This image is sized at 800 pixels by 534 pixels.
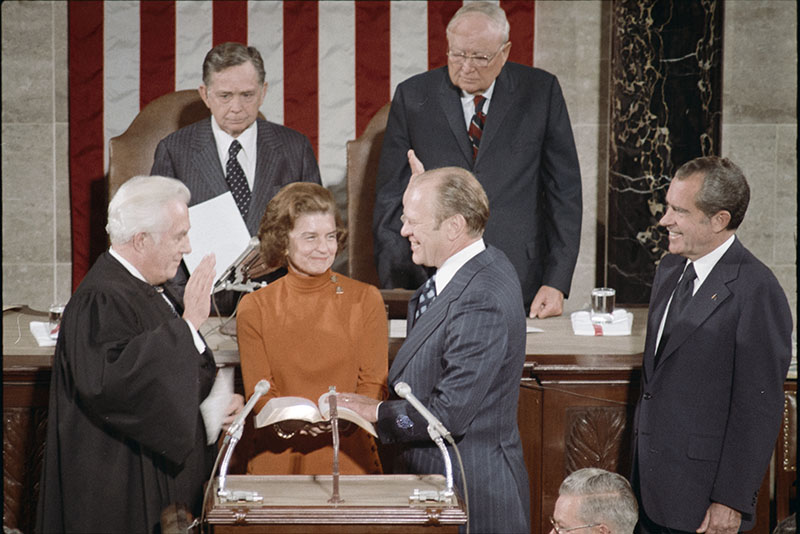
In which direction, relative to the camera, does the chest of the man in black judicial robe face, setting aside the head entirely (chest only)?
to the viewer's right

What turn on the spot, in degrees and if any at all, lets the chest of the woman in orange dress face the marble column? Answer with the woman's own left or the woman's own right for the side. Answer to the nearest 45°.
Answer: approximately 135° to the woman's own left

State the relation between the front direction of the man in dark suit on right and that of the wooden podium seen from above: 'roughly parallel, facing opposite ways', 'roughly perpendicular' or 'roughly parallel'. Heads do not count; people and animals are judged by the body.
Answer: roughly perpendicular

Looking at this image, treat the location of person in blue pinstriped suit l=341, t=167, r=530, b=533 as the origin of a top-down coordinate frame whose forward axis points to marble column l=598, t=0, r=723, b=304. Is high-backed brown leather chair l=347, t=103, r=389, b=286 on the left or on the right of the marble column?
left

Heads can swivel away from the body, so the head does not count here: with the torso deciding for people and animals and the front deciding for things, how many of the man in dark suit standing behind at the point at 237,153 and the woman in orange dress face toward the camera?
2

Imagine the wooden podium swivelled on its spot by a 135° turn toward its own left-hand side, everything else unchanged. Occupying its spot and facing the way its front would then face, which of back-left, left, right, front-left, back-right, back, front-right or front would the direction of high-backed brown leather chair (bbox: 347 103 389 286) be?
front-left

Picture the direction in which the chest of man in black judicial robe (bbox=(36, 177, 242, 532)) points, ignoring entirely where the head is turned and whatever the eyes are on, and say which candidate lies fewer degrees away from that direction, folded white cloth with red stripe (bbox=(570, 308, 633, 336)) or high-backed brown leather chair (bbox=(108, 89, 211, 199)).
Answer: the folded white cloth with red stripe

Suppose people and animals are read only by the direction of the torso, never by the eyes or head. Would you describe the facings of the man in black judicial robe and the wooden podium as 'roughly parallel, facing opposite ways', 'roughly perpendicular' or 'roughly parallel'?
roughly perpendicular

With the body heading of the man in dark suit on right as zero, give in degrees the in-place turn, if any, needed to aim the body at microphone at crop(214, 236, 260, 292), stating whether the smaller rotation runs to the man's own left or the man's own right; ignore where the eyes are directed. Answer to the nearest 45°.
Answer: approximately 45° to the man's own right

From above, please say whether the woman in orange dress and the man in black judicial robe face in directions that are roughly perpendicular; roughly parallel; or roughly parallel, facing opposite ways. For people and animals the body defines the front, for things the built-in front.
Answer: roughly perpendicular

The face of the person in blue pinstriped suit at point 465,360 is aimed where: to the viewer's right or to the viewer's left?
to the viewer's left

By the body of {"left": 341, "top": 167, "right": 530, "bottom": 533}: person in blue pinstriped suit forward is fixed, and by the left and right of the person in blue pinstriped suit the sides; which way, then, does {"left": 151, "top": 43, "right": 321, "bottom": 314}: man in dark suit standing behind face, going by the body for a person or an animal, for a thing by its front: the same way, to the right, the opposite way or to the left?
to the left

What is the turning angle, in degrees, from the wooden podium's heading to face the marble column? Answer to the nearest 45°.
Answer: approximately 135° to its left

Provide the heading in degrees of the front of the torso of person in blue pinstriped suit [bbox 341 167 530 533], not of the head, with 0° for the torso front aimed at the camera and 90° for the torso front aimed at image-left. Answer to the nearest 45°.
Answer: approximately 90°
